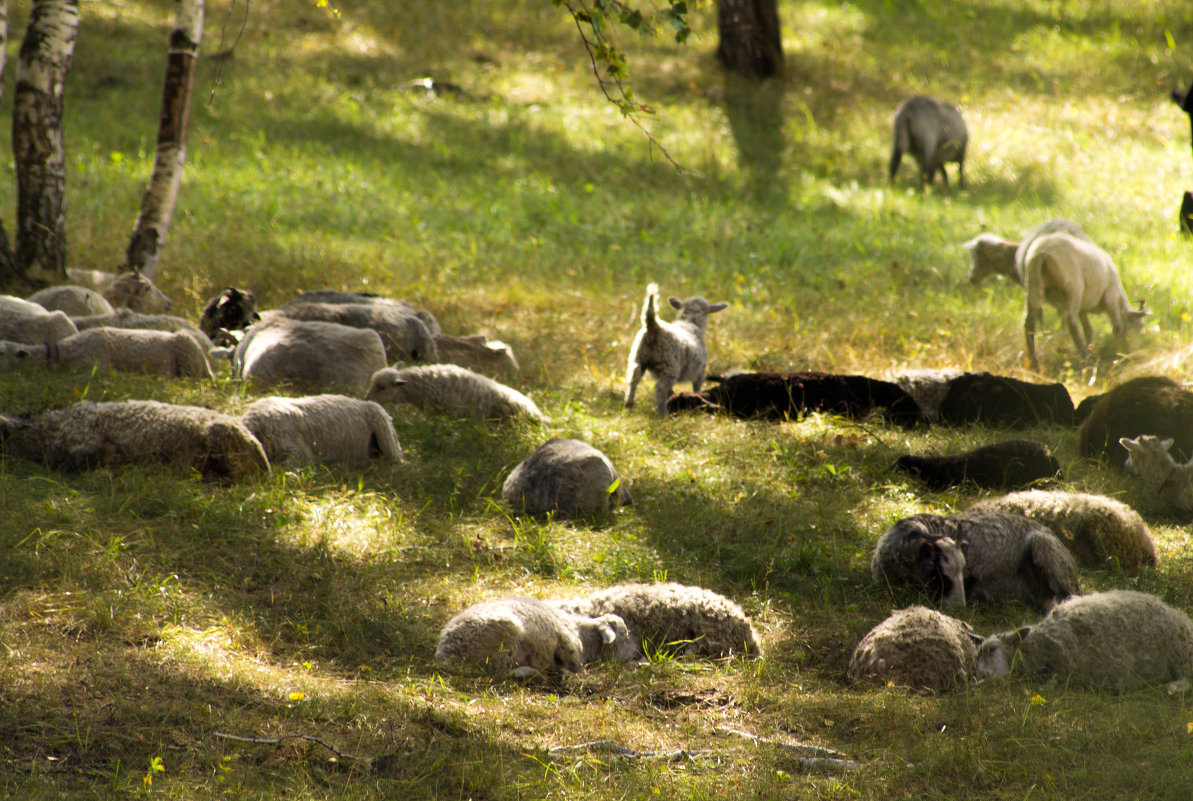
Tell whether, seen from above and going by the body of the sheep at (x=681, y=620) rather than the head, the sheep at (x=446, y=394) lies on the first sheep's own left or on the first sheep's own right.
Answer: on the first sheep's own right

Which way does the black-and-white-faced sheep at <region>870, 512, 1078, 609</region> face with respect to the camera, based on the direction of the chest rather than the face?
to the viewer's left

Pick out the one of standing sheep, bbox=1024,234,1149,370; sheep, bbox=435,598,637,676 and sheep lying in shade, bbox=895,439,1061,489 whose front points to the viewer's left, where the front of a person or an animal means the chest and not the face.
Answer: the sheep lying in shade

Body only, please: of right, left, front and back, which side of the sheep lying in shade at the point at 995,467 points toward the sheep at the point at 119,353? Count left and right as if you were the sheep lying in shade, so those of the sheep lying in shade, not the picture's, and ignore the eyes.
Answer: front

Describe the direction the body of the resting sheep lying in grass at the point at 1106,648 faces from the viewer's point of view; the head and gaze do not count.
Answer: to the viewer's left

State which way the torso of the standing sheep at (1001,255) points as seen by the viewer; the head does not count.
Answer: to the viewer's left

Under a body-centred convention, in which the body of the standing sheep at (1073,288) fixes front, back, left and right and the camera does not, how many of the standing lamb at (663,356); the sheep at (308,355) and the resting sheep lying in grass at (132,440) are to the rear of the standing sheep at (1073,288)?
3

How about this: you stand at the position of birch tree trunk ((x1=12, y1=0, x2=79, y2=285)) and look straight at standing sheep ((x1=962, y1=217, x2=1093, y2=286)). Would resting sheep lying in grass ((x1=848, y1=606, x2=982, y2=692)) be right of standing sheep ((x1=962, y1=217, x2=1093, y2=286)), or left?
right

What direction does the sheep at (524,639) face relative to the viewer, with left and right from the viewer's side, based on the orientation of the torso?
facing to the right of the viewer

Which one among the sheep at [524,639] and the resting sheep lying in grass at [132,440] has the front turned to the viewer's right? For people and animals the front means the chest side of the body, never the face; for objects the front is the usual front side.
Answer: the sheep
